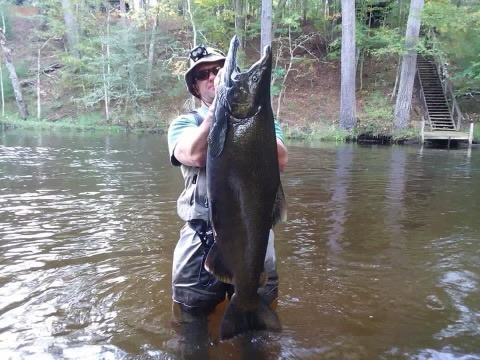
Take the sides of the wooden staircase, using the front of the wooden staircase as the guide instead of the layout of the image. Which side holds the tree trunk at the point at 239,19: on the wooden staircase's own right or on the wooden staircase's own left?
on the wooden staircase's own right

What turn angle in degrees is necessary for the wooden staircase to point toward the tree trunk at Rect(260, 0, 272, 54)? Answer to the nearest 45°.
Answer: approximately 45° to its right

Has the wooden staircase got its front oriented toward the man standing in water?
yes

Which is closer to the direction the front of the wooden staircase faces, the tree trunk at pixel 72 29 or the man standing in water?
the man standing in water

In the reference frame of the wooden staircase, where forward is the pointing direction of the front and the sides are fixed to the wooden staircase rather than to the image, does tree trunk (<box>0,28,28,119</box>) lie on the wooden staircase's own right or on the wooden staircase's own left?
on the wooden staircase's own right

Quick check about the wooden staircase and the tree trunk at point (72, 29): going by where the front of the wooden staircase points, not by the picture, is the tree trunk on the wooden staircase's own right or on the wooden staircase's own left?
on the wooden staircase's own right

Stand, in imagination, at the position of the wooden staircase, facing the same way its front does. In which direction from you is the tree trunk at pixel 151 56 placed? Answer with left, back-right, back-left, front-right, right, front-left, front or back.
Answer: right

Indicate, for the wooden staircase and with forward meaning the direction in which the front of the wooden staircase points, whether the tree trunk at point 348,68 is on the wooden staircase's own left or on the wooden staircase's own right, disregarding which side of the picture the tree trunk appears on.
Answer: on the wooden staircase's own right

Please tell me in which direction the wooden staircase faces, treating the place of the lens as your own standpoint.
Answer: facing the viewer

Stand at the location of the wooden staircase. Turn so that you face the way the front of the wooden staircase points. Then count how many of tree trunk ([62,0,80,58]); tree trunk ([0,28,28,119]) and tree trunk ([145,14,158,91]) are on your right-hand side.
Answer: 3
